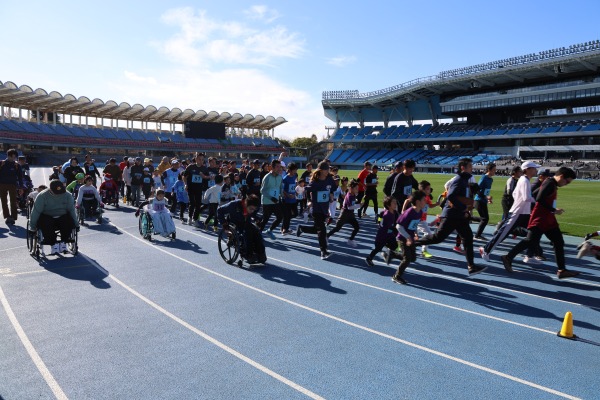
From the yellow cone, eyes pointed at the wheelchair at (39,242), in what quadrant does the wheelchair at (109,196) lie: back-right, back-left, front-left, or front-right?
front-right

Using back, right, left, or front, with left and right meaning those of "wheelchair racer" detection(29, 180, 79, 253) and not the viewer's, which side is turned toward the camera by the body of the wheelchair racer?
front

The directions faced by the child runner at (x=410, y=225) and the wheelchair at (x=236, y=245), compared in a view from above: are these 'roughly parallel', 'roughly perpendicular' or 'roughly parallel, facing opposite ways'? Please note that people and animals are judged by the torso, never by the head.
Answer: roughly parallel

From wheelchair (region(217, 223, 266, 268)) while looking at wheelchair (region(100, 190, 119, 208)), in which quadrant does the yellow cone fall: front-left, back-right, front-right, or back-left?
back-right

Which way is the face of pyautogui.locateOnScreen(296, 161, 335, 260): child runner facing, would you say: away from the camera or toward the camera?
toward the camera

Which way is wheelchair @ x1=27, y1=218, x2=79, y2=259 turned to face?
toward the camera
